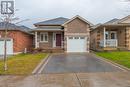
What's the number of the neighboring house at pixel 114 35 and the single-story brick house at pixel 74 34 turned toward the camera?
2

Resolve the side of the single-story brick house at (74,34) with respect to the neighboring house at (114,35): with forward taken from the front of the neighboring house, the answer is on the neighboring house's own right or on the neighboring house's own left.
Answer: on the neighboring house's own right

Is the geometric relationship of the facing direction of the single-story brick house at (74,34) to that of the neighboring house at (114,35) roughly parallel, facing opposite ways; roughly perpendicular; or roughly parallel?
roughly parallel

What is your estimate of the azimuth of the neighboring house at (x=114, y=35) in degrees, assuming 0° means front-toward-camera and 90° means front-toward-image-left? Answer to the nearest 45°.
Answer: approximately 0°

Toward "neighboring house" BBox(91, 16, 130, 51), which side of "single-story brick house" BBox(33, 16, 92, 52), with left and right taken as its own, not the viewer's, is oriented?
left

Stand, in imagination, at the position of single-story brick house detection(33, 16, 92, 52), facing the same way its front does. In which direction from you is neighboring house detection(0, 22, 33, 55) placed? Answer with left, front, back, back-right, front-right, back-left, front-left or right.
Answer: right

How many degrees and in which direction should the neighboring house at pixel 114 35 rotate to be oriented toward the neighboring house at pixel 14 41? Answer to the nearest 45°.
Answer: approximately 90° to its right
